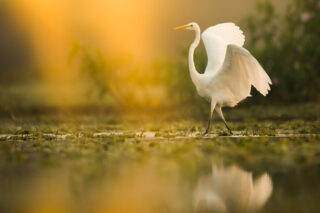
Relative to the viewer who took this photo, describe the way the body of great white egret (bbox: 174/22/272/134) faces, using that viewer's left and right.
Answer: facing to the left of the viewer
